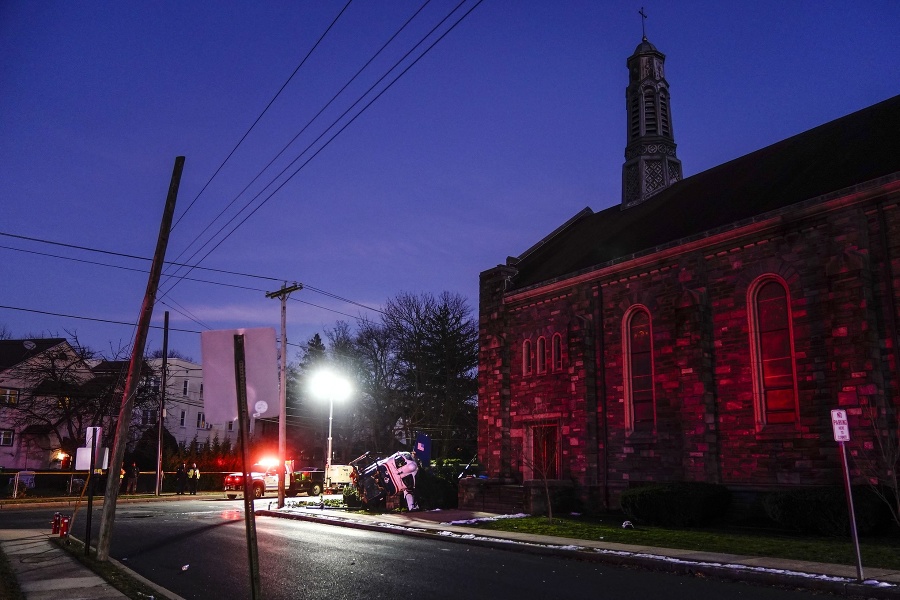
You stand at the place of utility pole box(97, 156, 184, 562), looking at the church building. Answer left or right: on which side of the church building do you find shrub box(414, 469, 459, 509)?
left

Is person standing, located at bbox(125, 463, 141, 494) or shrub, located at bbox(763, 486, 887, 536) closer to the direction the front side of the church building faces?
the person standing

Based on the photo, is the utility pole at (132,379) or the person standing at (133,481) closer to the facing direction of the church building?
the person standing

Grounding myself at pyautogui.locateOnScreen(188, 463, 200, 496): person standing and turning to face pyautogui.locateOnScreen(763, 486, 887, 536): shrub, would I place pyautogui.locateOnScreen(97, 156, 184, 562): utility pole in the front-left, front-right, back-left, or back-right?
front-right

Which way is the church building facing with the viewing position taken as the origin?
facing away from the viewer and to the left of the viewer

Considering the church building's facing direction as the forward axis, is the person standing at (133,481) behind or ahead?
ahead

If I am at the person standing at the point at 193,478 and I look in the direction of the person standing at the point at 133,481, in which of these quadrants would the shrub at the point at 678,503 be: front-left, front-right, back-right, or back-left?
back-left
